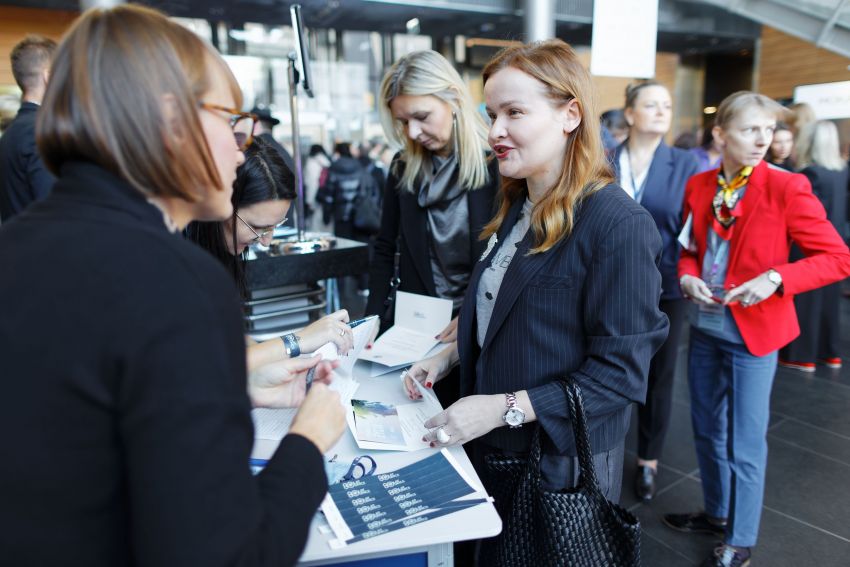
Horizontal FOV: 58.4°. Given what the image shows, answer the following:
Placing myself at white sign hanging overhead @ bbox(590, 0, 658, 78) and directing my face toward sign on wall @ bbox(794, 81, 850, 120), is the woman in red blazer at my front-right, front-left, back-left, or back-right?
back-right

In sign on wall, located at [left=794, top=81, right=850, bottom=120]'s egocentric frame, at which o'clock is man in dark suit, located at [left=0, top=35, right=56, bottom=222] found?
The man in dark suit is roughly at 1 o'clock from the sign on wall.

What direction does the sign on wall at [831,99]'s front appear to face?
toward the camera

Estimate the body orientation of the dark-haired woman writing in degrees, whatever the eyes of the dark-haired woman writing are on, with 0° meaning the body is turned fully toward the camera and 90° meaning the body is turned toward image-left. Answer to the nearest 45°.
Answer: approximately 315°

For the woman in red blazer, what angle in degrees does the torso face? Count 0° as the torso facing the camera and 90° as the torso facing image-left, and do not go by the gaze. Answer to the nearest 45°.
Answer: approximately 45°

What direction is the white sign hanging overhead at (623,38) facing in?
toward the camera

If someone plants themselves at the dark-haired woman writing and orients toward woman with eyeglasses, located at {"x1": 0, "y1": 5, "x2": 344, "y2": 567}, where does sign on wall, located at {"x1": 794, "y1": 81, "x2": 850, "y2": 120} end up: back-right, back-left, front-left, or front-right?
back-left

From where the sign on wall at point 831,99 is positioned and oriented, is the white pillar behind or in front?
in front

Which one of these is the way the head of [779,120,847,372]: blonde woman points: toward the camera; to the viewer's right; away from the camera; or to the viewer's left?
away from the camera

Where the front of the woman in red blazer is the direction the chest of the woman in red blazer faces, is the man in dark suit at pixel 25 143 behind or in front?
in front

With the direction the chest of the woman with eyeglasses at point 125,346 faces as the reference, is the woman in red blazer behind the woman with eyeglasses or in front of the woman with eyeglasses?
in front

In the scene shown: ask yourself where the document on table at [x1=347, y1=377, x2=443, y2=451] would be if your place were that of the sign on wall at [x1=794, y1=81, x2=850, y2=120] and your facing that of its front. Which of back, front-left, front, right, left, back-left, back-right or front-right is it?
front

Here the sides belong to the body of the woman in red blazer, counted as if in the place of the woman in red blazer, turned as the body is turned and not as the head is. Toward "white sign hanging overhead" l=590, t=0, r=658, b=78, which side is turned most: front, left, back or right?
right

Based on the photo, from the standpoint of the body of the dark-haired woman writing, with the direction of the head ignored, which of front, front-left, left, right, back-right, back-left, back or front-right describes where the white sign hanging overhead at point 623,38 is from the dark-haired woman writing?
left

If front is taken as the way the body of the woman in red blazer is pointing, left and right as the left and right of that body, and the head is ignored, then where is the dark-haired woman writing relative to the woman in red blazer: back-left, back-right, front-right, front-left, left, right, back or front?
front
